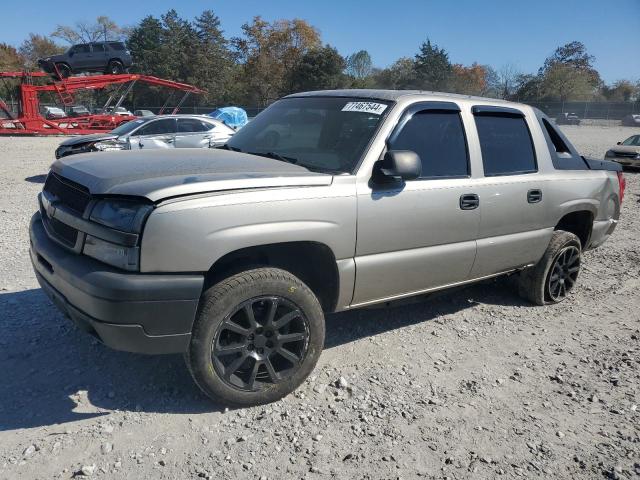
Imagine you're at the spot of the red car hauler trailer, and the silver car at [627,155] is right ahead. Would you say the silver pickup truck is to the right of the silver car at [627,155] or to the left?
right

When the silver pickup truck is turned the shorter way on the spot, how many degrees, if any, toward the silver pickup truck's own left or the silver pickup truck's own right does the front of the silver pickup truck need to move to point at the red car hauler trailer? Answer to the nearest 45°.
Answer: approximately 90° to the silver pickup truck's own right

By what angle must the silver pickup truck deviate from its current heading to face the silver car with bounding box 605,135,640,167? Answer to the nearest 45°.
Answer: approximately 180°

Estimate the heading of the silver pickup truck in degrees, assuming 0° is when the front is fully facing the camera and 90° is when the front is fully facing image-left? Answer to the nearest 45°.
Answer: approximately 45°

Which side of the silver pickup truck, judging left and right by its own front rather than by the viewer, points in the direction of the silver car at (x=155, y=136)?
right
